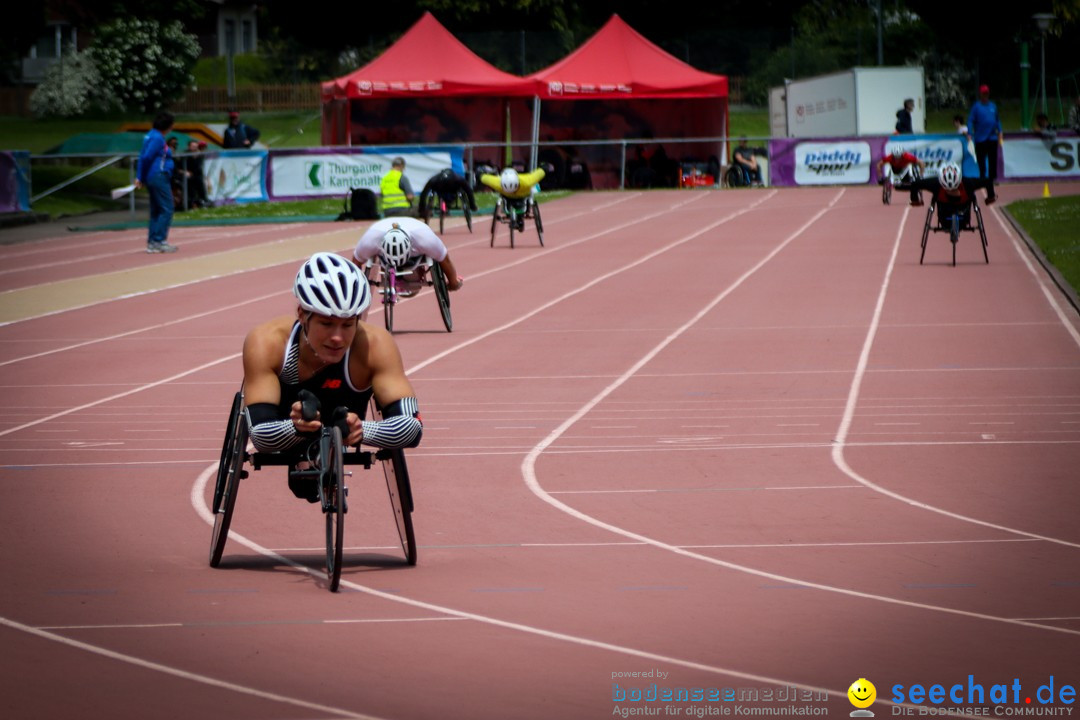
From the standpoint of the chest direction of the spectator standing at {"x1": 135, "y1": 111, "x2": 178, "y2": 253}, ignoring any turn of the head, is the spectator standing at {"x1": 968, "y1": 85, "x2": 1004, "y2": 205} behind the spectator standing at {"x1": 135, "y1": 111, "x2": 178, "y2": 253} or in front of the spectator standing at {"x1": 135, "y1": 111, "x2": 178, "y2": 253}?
in front

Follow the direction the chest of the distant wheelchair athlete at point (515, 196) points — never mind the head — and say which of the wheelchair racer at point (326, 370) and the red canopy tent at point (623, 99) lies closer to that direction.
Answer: the wheelchair racer

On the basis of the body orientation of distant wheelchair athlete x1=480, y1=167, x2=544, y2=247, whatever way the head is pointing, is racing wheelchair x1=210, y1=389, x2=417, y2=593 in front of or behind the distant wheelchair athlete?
in front

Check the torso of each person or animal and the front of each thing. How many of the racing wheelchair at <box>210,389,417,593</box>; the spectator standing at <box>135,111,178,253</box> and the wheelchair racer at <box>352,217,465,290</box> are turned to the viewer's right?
1

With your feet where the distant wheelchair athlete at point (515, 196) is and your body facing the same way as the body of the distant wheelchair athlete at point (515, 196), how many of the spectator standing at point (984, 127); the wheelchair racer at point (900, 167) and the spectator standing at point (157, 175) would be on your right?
1

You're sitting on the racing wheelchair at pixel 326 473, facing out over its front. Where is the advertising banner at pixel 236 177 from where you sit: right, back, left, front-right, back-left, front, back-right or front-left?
back

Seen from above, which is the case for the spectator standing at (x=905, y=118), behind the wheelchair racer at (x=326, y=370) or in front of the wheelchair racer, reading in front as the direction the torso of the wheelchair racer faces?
behind

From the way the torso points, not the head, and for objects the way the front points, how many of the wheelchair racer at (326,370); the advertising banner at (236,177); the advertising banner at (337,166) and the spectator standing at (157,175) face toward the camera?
3

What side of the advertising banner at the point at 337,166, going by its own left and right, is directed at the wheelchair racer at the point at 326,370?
front

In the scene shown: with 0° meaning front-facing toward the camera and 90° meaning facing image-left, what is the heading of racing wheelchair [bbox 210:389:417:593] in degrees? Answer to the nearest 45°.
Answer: approximately 0°

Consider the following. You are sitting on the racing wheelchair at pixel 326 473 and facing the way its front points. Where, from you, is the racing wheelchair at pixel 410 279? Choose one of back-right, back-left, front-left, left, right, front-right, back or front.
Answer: back
